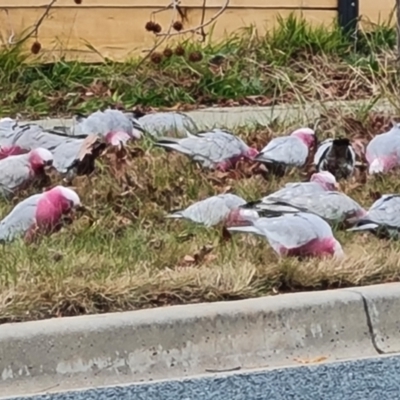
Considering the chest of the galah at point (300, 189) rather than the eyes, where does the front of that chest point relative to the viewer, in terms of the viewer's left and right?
facing to the right of the viewer

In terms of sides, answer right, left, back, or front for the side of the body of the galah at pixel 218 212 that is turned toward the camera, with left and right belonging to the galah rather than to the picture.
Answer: right

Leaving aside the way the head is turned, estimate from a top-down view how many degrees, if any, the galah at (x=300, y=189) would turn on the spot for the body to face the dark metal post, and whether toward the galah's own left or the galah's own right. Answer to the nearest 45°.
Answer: approximately 90° to the galah's own left

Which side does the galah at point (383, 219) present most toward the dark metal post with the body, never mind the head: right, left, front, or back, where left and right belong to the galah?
left

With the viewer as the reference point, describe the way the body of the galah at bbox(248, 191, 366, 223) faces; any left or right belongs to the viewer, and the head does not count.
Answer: facing to the right of the viewer

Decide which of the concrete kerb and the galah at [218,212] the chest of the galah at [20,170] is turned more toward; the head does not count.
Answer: the galah

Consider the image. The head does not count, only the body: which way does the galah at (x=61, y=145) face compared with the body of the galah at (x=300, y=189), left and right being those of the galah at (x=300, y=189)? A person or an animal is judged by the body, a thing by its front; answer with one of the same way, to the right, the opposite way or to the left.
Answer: the opposite way

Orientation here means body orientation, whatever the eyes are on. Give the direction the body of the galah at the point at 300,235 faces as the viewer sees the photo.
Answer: to the viewer's right

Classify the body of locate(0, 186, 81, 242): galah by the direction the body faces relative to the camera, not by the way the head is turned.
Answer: to the viewer's right

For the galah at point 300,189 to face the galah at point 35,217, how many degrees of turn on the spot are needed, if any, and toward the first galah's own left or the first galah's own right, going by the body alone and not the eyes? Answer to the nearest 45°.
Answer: approximately 180°
